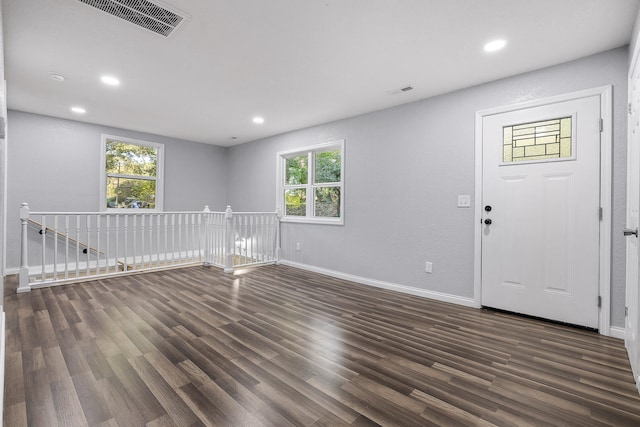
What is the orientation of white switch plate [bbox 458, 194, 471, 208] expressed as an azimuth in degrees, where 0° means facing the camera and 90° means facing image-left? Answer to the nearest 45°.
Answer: approximately 0°

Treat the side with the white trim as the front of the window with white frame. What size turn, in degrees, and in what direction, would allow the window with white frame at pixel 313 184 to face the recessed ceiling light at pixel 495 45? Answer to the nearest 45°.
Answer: approximately 90° to its left

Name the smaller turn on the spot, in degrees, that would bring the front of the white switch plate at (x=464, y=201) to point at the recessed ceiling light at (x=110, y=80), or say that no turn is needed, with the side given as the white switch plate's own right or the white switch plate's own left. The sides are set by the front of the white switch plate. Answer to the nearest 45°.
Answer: approximately 45° to the white switch plate's own right

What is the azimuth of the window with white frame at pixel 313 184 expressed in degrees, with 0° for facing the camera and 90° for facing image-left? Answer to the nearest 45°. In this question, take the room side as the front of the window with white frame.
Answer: approximately 45°

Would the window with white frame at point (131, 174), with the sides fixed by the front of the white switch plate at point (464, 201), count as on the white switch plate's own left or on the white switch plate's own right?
on the white switch plate's own right

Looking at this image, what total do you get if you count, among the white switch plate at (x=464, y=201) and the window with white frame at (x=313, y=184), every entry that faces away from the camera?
0

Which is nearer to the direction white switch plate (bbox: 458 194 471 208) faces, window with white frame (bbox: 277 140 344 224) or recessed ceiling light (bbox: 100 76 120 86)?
the recessed ceiling light

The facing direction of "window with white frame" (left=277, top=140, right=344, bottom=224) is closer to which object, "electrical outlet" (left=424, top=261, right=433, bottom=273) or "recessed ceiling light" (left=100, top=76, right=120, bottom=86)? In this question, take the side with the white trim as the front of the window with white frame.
the recessed ceiling light

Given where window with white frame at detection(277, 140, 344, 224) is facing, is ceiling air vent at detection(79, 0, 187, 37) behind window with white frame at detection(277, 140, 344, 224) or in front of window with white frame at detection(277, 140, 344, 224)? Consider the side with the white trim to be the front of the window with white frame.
in front

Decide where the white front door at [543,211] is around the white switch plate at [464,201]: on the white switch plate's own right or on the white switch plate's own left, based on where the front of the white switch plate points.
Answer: on the white switch plate's own left
